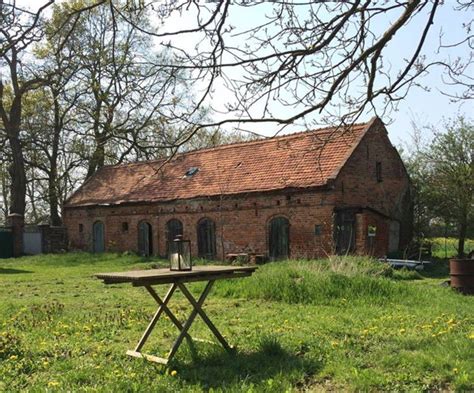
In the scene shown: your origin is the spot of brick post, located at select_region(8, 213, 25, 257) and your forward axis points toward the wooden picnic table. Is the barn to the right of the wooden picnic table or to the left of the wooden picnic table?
left

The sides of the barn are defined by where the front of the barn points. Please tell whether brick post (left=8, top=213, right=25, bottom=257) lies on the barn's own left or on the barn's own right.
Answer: on the barn's own right

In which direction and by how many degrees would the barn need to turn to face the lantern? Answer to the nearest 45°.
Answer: approximately 45° to its left

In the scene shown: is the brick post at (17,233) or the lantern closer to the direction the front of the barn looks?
the lantern

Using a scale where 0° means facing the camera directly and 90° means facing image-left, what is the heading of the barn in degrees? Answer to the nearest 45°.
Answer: approximately 45°

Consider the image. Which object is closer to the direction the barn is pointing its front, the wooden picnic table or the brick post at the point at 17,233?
the wooden picnic table

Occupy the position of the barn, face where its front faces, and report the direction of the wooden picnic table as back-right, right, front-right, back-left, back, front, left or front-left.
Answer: front-left
